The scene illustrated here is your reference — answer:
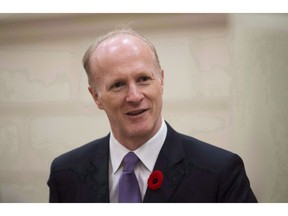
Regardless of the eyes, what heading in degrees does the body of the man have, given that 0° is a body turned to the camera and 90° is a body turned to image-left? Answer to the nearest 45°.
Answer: approximately 0°
